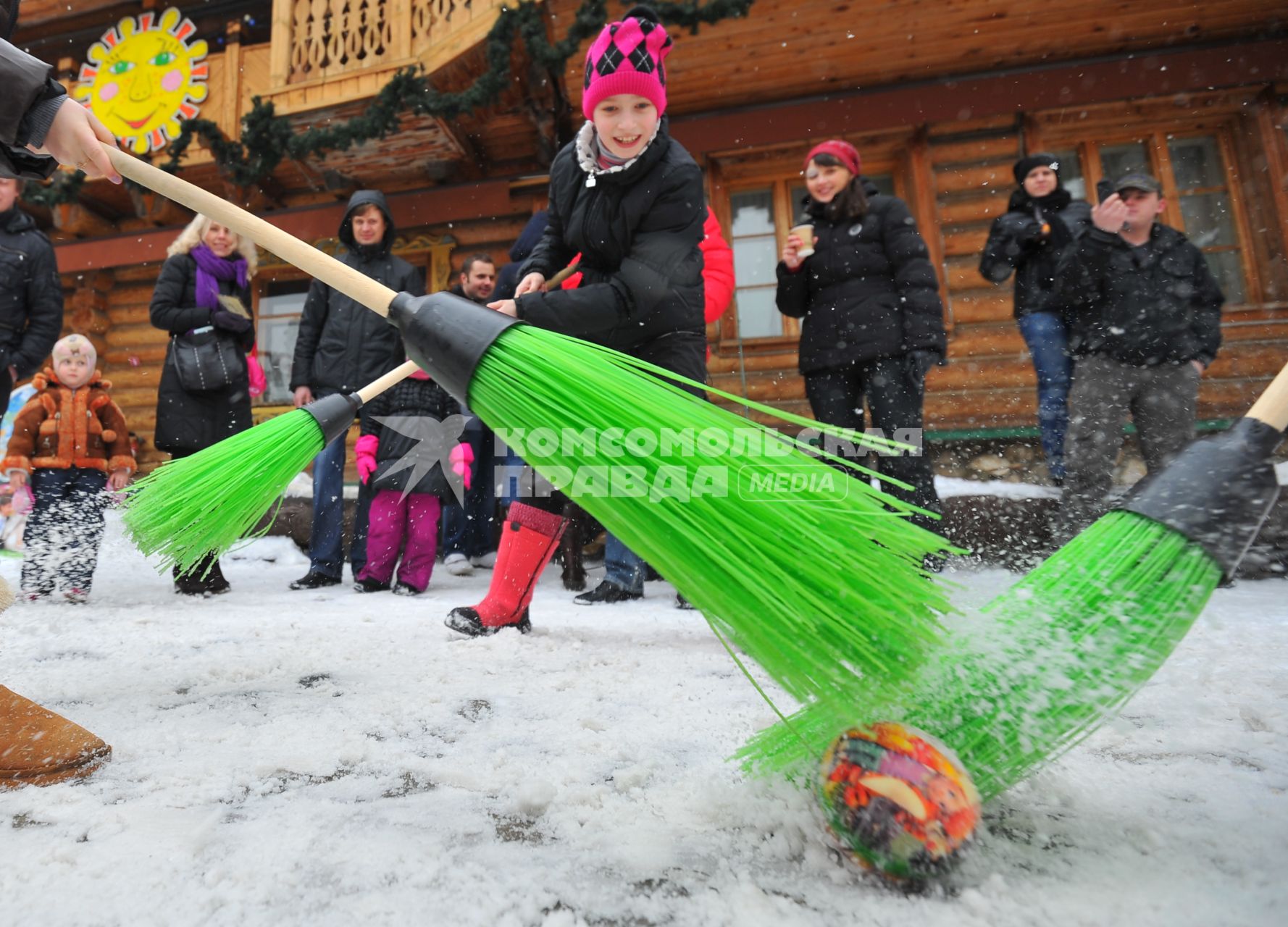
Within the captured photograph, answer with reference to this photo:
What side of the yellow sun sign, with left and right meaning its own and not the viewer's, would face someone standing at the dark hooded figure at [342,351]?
front

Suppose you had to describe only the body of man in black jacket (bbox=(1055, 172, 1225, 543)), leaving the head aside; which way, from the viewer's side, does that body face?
toward the camera

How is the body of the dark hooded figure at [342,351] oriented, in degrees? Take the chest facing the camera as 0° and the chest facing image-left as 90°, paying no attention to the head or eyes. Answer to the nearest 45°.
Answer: approximately 0°

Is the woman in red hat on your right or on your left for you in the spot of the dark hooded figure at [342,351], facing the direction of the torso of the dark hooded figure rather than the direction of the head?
on your left

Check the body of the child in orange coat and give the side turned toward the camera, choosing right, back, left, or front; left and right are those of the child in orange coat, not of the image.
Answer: front

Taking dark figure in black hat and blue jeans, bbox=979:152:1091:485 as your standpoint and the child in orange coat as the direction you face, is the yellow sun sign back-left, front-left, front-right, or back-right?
front-right

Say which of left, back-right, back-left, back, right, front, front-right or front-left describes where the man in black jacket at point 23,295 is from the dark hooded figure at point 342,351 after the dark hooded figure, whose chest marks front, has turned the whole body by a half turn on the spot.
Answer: left

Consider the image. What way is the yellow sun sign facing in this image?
toward the camera

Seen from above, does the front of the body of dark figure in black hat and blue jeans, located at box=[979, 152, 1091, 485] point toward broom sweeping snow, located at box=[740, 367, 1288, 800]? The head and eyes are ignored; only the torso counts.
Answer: yes

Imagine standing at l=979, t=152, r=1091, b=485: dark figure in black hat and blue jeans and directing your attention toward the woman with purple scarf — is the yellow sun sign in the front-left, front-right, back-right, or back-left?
front-right

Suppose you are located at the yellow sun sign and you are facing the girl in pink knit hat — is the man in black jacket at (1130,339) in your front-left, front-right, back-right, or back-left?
front-left

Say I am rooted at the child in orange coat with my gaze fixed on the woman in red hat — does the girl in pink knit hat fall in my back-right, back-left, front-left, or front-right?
front-right

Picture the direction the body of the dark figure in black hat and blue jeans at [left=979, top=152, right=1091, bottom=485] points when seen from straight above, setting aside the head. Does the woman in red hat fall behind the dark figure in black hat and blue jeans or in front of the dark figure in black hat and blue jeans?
in front

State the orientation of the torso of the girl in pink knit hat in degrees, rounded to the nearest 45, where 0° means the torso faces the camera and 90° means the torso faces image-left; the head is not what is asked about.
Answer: approximately 45°
